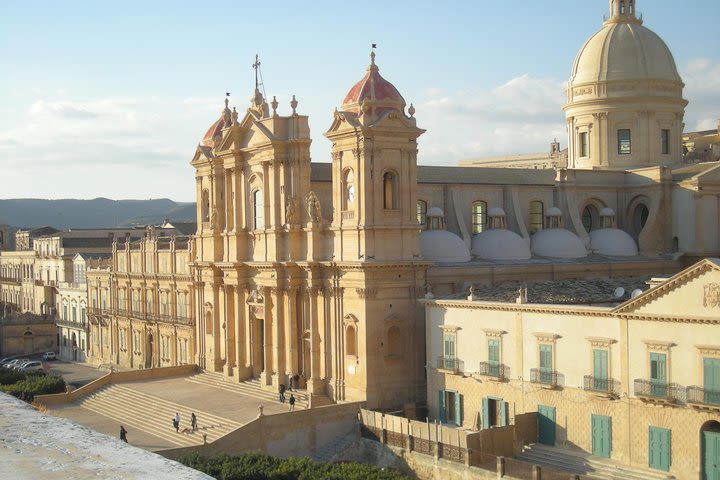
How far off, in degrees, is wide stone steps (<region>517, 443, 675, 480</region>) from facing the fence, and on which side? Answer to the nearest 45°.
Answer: approximately 45° to its right

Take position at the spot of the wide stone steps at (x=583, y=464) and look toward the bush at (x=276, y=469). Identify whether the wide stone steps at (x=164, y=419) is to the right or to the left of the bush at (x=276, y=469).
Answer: right

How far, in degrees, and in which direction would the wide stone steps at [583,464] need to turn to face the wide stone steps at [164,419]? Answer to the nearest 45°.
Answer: approximately 45° to its right

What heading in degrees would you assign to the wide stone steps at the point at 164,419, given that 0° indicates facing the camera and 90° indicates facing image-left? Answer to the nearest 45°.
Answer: approximately 45°

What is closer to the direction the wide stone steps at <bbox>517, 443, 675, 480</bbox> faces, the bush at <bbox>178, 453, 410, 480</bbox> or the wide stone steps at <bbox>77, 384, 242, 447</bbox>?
the bush

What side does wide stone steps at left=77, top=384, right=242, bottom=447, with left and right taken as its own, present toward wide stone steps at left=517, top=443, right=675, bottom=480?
left

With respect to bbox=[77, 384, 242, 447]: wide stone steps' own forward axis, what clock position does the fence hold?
The fence is roughly at 9 o'clock from the wide stone steps.

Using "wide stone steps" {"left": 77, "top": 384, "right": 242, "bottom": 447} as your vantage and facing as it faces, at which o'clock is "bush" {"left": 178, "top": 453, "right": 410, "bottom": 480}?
The bush is roughly at 10 o'clock from the wide stone steps.
